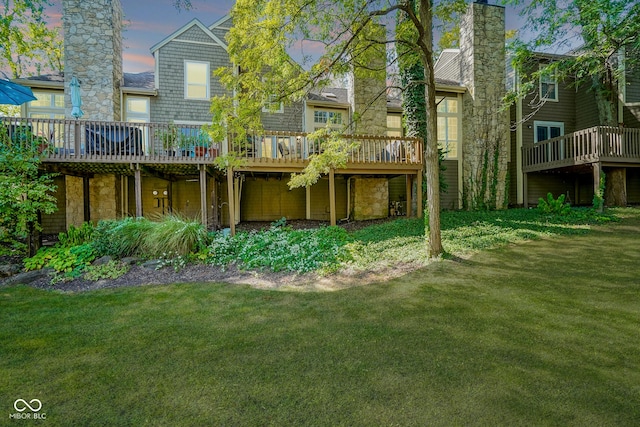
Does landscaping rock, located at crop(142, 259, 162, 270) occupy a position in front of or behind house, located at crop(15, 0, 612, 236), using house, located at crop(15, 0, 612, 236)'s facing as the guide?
behind

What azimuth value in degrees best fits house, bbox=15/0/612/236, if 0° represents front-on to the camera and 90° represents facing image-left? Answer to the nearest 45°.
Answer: approximately 180°

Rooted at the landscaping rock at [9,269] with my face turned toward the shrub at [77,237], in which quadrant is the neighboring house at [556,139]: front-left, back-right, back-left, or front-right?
front-right

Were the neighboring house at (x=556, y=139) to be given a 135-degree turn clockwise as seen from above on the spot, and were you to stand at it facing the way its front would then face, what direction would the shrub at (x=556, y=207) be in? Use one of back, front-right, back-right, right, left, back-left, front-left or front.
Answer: back-left

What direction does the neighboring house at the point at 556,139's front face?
away from the camera

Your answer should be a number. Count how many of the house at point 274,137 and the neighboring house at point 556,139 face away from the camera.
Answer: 2

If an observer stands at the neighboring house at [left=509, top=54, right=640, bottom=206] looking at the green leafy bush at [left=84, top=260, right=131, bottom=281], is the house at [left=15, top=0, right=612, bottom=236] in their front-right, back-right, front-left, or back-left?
front-right
